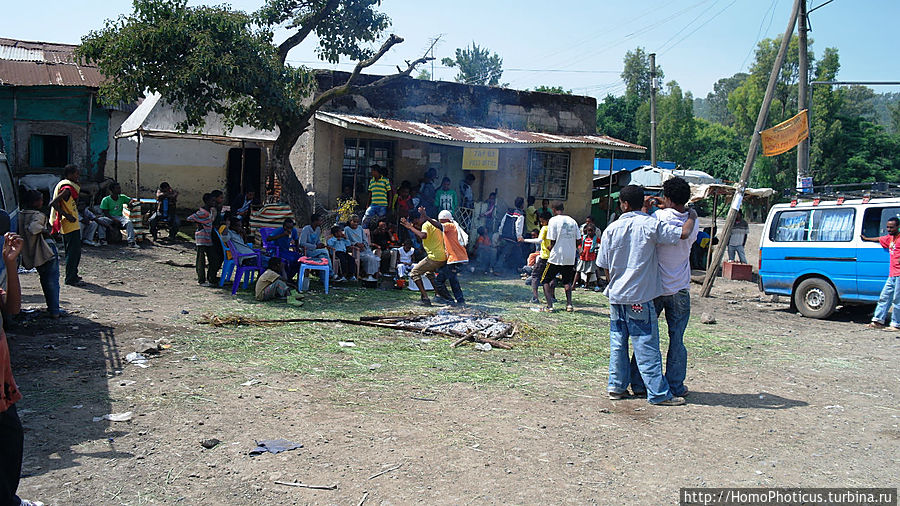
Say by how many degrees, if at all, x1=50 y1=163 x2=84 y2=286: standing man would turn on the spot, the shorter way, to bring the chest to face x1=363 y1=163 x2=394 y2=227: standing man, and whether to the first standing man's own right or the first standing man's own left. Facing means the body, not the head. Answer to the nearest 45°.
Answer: approximately 45° to the first standing man's own left

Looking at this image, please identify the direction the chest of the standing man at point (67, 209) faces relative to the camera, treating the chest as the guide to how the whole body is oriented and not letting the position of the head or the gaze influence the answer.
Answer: to the viewer's right

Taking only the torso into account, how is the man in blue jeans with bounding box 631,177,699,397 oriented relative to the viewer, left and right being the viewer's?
facing away from the viewer and to the left of the viewer

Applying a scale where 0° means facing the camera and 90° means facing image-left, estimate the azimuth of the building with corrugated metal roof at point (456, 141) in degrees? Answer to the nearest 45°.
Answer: approximately 0°

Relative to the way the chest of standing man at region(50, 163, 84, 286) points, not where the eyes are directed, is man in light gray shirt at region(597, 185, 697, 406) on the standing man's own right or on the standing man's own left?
on the standing man's own right

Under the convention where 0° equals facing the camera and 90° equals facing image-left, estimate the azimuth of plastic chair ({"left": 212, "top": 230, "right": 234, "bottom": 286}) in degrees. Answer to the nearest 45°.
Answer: approximately 270°

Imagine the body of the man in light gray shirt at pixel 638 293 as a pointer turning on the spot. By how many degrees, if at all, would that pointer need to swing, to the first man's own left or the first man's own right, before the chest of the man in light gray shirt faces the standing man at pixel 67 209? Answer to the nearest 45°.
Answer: approximately 90° to the first man's own left

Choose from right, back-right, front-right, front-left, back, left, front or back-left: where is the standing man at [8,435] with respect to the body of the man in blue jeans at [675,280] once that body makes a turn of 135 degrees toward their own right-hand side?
back-right
